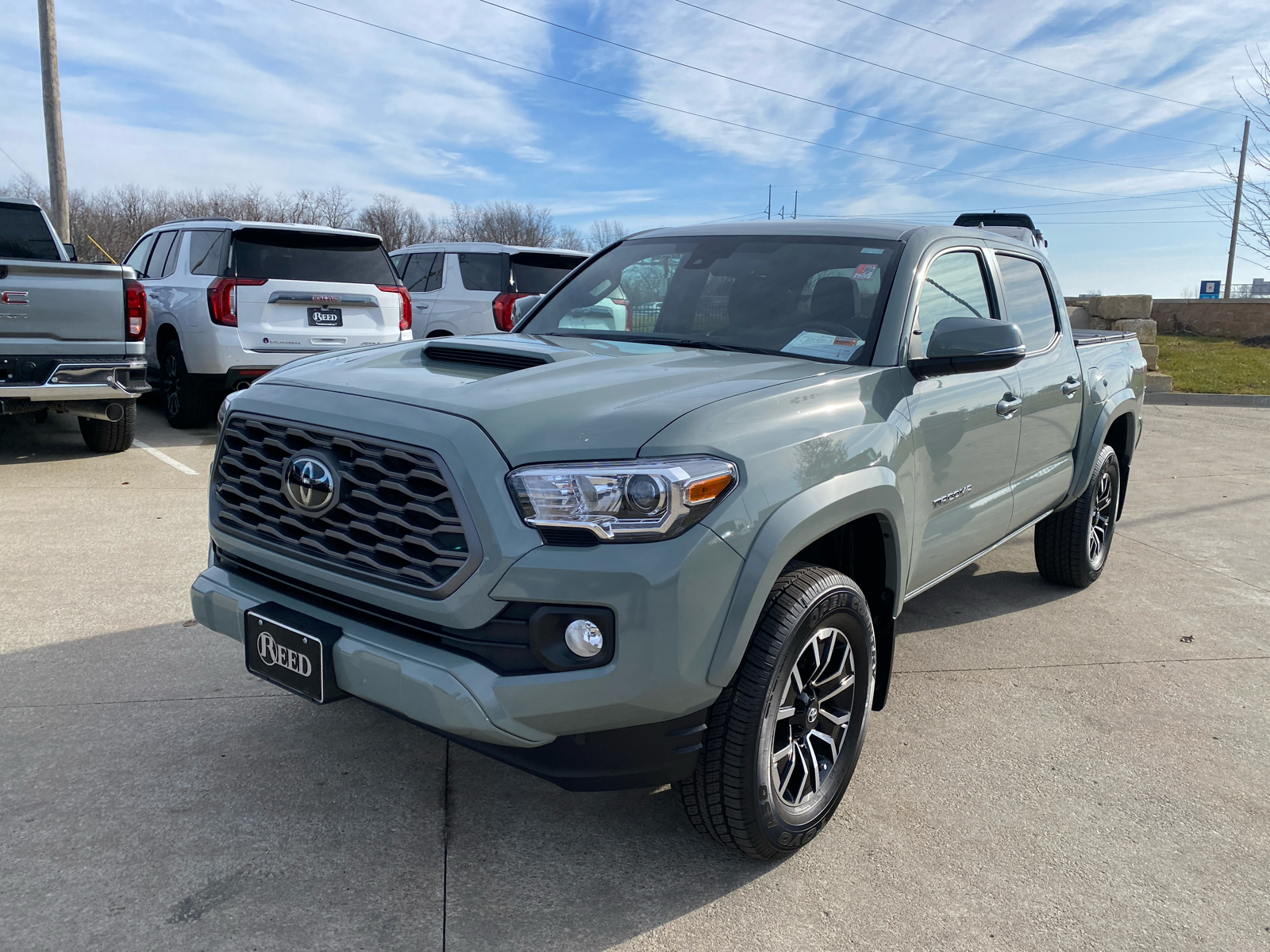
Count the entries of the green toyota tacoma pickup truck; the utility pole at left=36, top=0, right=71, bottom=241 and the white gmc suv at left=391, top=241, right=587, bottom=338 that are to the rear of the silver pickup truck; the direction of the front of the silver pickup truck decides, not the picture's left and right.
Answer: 1

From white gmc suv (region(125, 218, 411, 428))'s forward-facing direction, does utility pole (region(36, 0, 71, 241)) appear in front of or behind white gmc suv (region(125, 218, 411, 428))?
in front

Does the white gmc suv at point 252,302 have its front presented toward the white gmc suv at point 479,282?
no

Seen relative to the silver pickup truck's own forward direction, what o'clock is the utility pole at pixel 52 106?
The utility pole is roughly at 12 o'clock from the silver pickup truck.

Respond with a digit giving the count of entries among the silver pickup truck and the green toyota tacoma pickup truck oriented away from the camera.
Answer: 1

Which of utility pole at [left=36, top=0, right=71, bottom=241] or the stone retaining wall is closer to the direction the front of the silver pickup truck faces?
the utility pole

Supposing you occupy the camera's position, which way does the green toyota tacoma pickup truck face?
facing the viewer and to the left of the viewer

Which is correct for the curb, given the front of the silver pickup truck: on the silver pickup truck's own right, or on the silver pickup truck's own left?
on the silver pickup truck's own right

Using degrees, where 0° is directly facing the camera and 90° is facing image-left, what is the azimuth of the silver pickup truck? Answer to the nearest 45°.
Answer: approximately 180°

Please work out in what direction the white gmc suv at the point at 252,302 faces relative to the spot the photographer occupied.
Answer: facing away from the viewer and to the left of the viewer

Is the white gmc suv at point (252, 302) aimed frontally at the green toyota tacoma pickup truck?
no

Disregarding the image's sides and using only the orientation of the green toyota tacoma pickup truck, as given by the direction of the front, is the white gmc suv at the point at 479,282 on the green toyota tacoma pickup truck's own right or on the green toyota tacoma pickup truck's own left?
on the green toyota tacoma pickup truck's own right

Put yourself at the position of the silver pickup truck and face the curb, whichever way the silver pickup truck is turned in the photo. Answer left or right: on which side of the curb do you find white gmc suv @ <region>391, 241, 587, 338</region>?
left

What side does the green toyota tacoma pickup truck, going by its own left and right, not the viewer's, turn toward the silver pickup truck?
right

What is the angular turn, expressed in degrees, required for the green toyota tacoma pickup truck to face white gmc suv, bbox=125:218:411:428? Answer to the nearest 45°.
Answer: approximately 90° to its right

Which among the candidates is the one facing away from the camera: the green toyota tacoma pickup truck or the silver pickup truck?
the silver pickup truck

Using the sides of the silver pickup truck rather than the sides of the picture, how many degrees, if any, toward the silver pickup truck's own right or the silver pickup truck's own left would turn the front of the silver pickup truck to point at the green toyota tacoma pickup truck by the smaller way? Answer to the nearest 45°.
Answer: approximately 180°

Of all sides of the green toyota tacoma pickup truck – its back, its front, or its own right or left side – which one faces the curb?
back

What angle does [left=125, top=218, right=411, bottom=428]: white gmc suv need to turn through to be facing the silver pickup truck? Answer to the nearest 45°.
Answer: approximately 90° to its left

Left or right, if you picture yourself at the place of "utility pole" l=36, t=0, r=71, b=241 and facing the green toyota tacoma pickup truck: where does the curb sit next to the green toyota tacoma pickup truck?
left
